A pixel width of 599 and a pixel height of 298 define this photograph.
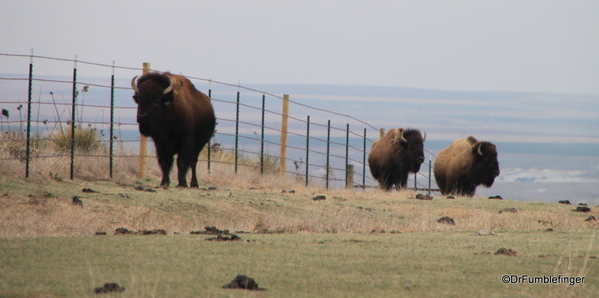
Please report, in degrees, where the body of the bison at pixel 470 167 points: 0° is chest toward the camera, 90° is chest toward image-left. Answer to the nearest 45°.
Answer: approximately 315°

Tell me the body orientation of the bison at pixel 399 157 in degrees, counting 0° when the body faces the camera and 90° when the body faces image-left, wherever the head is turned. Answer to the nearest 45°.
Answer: approximately 315°

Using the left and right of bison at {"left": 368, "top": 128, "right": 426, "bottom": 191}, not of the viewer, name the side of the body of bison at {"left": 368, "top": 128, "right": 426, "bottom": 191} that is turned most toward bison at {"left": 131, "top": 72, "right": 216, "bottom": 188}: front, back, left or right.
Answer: right

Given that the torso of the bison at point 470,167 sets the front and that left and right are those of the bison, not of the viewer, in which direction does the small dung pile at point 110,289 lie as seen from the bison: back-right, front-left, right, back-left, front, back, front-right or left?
front-right

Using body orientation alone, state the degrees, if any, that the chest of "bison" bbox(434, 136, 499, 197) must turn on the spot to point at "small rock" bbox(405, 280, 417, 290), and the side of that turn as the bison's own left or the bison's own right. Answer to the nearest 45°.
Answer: approximately 45° to the bison's own right

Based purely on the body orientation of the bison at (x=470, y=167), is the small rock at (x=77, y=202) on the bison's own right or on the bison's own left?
on the bison's own right

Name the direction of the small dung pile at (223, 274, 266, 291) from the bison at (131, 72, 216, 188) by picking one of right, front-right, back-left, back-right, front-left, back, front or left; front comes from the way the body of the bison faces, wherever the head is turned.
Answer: front-left

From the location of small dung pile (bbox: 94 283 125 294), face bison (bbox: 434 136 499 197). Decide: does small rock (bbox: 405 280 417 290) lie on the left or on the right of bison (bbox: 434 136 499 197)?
right
